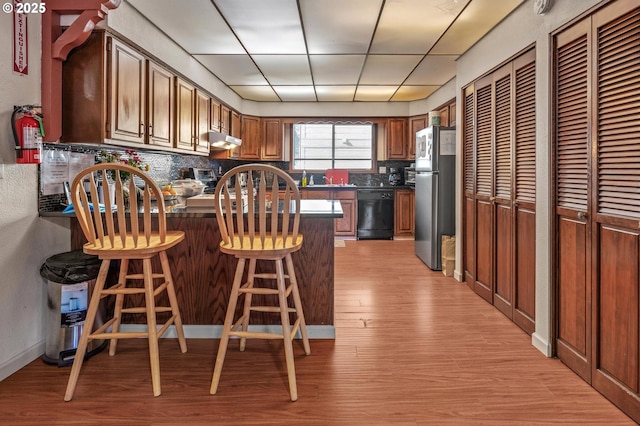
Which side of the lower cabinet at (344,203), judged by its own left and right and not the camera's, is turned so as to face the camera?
front

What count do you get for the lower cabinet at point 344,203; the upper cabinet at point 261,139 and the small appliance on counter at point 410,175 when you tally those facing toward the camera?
3

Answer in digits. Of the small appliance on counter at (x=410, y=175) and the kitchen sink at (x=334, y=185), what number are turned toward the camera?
2

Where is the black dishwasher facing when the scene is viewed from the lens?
facing the viewer

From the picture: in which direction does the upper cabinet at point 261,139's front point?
toward the camera

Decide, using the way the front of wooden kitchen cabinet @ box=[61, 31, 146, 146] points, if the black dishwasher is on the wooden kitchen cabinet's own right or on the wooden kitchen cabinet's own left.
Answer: on the wooden kitchen cabinet's own left
